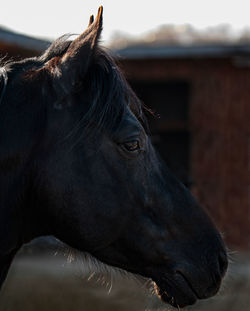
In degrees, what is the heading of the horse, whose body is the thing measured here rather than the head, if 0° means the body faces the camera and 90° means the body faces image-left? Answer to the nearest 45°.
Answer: approximately 270°
